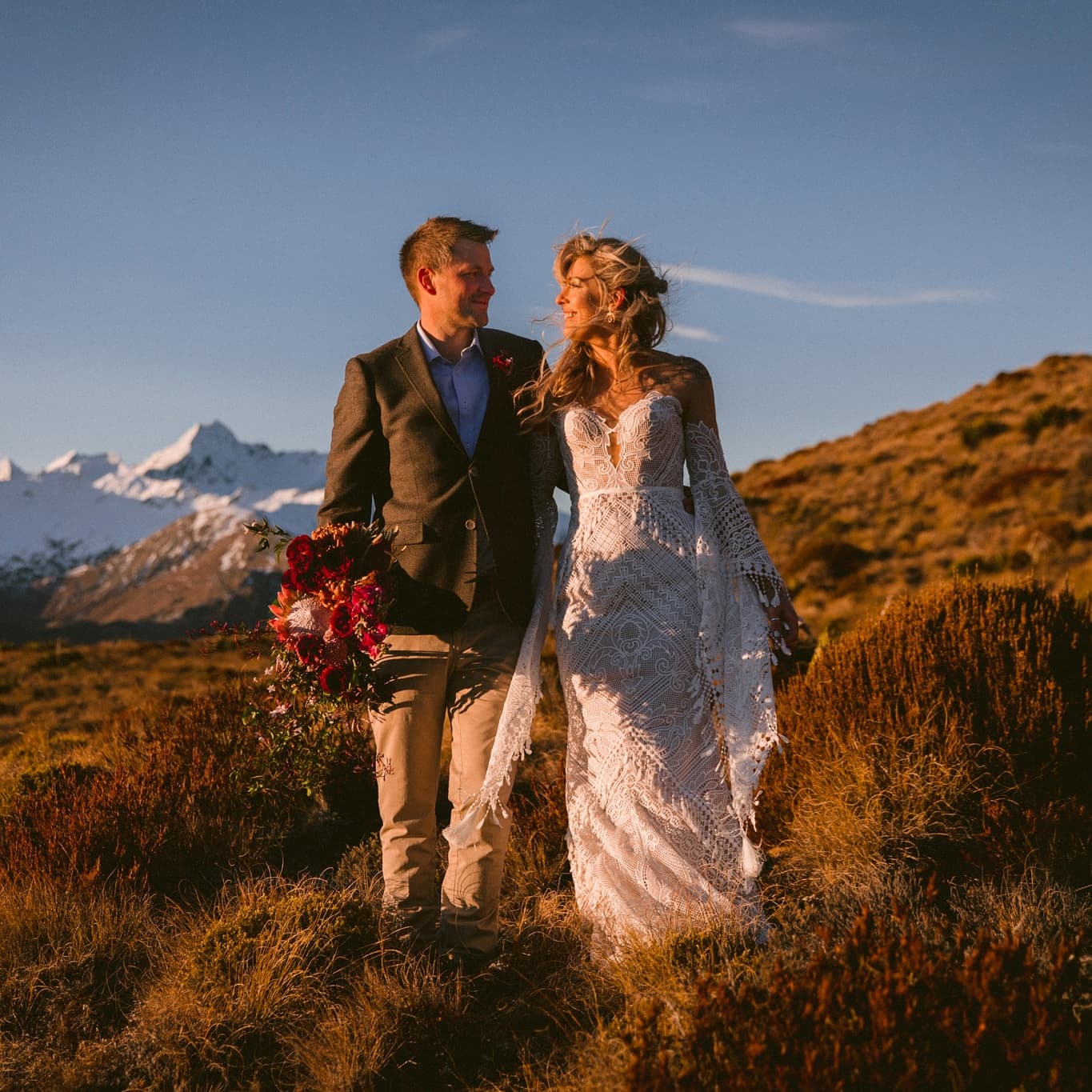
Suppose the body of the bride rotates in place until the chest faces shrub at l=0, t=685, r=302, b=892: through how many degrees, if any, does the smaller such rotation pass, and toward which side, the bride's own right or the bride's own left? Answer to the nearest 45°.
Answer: approximately 135° to the bride's own right

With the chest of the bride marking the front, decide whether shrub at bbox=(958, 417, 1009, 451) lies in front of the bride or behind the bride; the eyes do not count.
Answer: behind

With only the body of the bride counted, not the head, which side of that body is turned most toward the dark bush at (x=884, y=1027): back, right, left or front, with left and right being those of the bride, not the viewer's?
front

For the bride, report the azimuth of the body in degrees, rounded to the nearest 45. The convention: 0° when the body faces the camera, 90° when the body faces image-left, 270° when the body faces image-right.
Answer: approximately 0°
